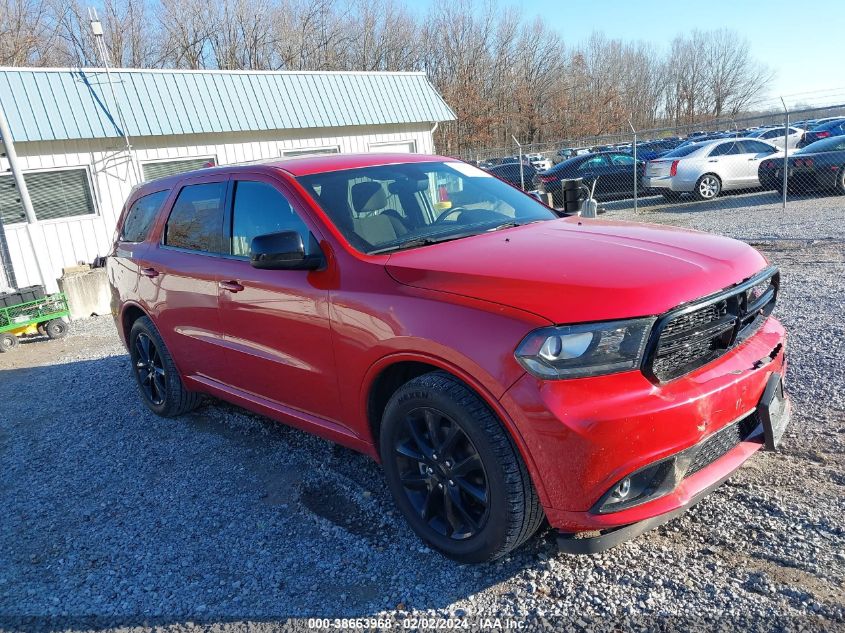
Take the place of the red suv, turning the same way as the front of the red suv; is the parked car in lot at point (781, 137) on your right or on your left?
on your left

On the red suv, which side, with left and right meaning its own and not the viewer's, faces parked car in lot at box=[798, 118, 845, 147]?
left

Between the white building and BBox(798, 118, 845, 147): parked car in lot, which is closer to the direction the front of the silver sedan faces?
the parked car in lot

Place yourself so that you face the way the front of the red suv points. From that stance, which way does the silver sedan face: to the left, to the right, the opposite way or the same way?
to the left

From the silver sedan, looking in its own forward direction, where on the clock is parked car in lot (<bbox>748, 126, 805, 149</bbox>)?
The parked car in lot is roughly at 11 o'clock from the silver sedan.

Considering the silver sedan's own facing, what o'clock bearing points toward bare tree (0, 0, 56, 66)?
The bare tree is roughly at 8 o'clock from the silver sedan.

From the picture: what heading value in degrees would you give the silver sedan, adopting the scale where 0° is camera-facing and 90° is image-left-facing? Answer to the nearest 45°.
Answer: approximately 225°

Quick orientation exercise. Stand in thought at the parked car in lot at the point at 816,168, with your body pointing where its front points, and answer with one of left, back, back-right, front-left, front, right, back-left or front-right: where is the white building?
back

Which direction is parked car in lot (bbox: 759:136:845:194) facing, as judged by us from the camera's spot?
facing away from the viewer and to the right of the viewer
